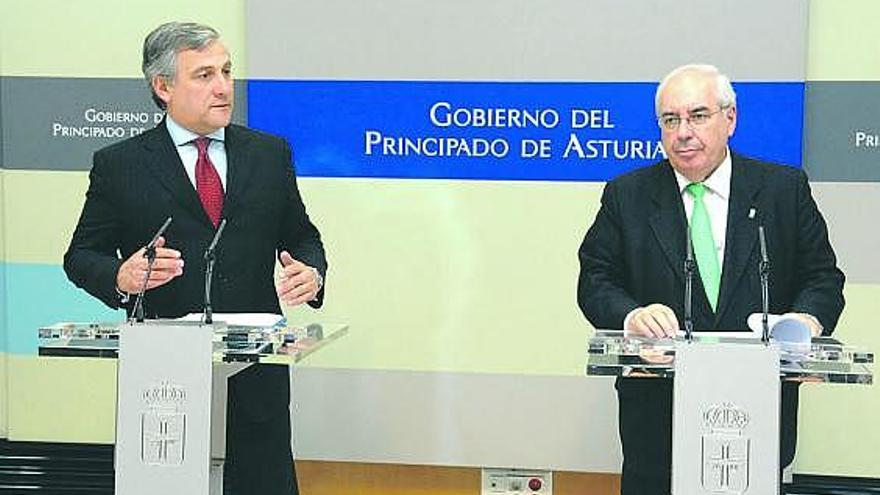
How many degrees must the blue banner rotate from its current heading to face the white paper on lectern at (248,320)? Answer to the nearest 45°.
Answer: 0° — it already faces it

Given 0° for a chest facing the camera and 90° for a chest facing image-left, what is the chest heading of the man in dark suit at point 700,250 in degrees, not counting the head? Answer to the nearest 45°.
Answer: approximately 0°

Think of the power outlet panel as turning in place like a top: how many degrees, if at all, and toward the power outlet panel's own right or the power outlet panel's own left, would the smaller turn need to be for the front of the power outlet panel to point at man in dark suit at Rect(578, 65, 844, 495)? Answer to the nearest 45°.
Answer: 0° — it already faces them

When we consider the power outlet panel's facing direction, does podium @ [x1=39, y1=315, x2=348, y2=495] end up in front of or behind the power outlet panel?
in front

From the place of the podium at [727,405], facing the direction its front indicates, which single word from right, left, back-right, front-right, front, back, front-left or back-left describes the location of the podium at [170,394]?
right

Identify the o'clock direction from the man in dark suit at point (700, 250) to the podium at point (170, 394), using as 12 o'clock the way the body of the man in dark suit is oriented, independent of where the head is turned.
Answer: The podium is roughly at 2 o'clock from the man in dark suit.

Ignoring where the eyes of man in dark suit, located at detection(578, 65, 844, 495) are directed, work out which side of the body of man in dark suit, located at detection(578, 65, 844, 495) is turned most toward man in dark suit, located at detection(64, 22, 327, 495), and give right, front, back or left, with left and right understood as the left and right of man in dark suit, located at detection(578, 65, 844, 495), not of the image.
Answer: right
